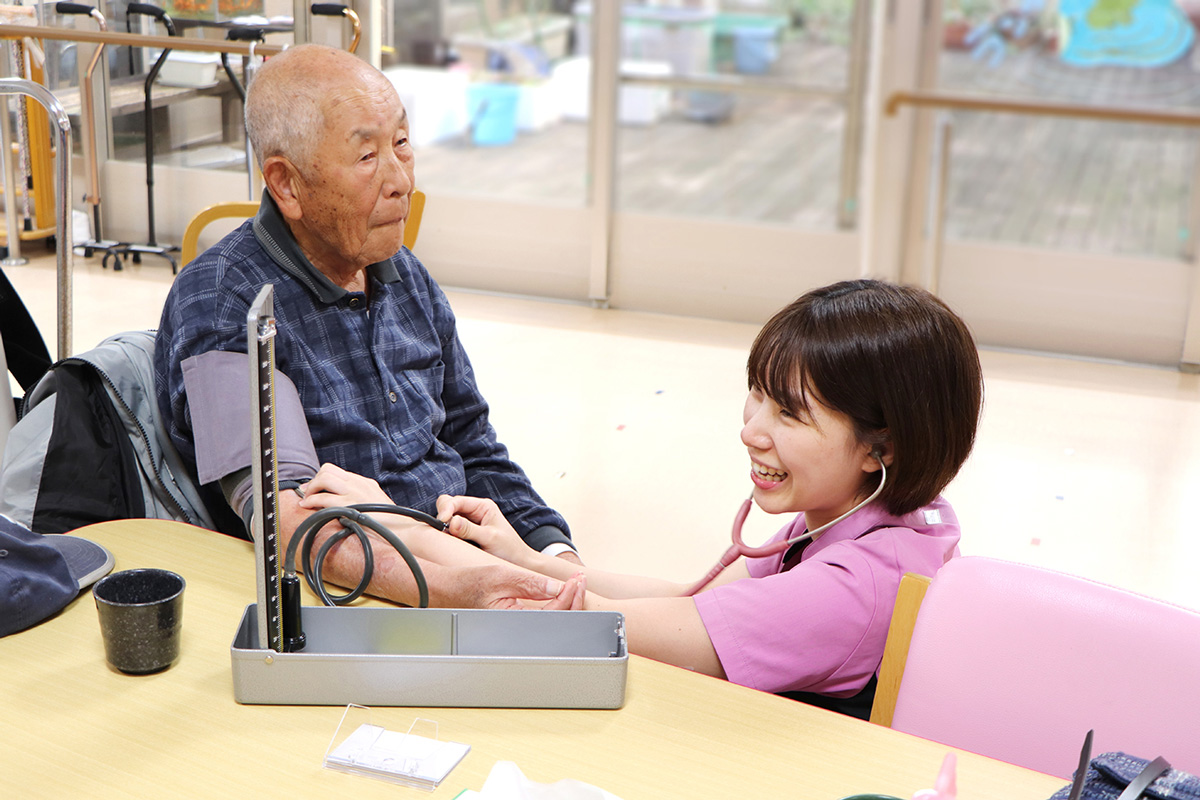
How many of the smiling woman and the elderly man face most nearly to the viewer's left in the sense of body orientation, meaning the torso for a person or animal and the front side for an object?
1

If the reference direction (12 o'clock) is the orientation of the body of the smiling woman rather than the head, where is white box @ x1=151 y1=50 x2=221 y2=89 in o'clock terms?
The white box is roughly at 2 o'clock from the smiling woman.

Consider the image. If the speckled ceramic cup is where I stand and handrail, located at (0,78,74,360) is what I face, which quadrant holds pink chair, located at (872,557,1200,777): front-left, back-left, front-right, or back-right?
back-right

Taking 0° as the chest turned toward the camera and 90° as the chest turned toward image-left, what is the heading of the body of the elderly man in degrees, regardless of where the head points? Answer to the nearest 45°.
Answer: approximately 315°

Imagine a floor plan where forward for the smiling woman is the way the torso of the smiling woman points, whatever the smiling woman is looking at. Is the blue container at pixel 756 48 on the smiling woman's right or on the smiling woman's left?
on the smiling woman's right

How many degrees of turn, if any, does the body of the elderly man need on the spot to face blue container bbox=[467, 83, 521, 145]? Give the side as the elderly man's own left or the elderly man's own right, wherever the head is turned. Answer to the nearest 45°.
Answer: approximately 135° to the elderly man's own left

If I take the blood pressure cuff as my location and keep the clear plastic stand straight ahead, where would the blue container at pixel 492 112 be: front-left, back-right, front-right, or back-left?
back-left

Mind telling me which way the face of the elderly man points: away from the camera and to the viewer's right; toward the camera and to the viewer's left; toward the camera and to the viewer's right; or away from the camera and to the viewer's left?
toward the camera and to the viewer's right

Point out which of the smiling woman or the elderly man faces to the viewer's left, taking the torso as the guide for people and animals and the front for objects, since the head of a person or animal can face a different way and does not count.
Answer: the smiling woman

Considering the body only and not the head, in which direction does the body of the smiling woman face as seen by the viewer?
to the viewer's left
